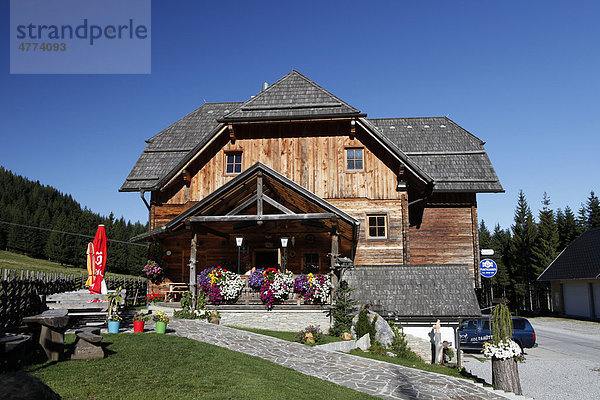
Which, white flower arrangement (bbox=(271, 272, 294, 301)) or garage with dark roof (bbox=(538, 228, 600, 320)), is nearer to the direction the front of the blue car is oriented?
the white flower arrangement

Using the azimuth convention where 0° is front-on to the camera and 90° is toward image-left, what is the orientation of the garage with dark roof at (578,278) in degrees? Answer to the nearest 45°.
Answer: approximately 45°

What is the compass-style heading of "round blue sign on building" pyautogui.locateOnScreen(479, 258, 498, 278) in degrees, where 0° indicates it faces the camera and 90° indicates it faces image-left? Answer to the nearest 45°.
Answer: approximately 0°
